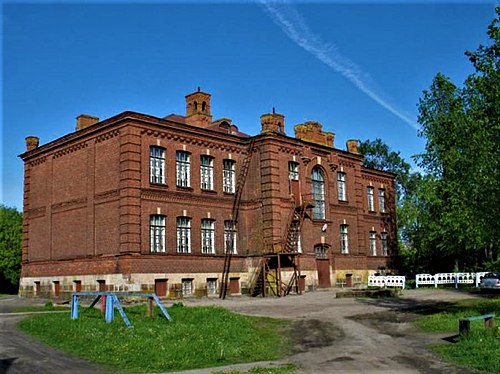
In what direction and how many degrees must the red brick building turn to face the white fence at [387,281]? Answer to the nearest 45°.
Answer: approximately 90° to its left

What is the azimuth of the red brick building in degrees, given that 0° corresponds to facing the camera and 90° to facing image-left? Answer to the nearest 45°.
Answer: approximately 315°

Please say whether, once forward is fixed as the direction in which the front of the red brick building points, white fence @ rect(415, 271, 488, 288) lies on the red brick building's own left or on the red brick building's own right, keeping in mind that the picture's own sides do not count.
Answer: on the red brick building's own left
